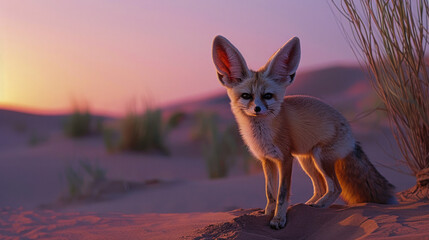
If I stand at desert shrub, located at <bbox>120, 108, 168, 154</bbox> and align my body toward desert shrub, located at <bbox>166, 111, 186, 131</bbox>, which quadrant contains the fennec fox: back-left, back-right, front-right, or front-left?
back-right

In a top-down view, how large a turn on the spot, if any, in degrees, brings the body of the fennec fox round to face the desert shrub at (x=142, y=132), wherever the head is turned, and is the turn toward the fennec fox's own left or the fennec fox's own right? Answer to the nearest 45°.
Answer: approximately 90° to the fennec fox's own right

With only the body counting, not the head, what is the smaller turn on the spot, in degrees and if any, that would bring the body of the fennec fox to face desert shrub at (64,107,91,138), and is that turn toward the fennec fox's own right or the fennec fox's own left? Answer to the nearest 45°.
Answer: approximately 90° to the fennec fox's own right

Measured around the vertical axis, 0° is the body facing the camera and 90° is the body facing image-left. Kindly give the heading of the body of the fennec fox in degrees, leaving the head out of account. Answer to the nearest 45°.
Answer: approximately 45°

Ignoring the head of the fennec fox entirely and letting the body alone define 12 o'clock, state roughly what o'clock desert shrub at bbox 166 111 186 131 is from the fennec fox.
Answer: The desert shrub is roughly at 4 o'clock from the fennec fox.
